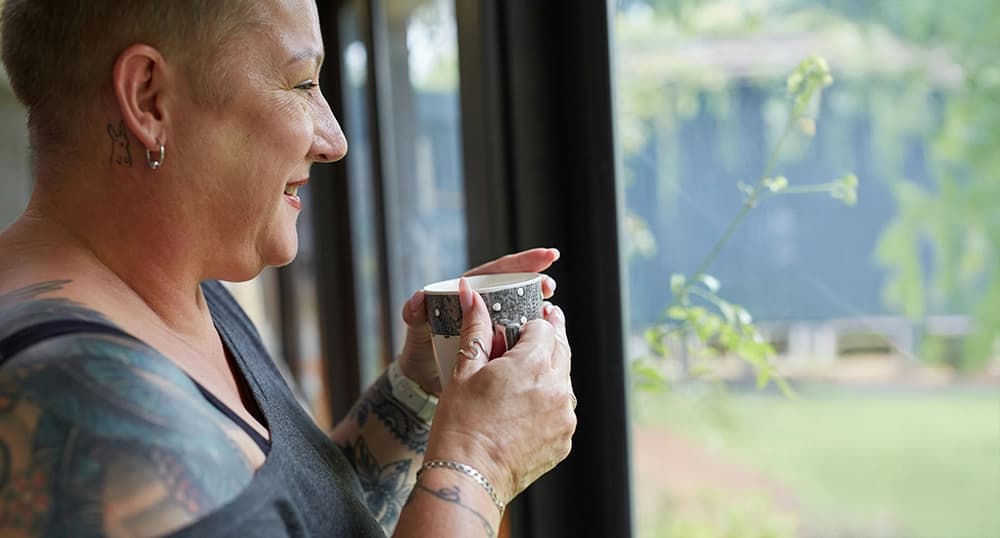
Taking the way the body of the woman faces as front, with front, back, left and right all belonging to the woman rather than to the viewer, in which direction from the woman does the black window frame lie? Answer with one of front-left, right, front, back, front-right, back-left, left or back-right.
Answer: front-left

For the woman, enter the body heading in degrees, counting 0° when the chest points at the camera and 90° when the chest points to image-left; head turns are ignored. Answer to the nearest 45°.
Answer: approximately 270°

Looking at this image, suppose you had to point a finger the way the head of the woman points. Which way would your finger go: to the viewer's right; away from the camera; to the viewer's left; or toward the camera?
to the viewer's right

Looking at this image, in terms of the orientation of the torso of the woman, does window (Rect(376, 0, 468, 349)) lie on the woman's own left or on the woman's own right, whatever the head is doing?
on the woman's own left
